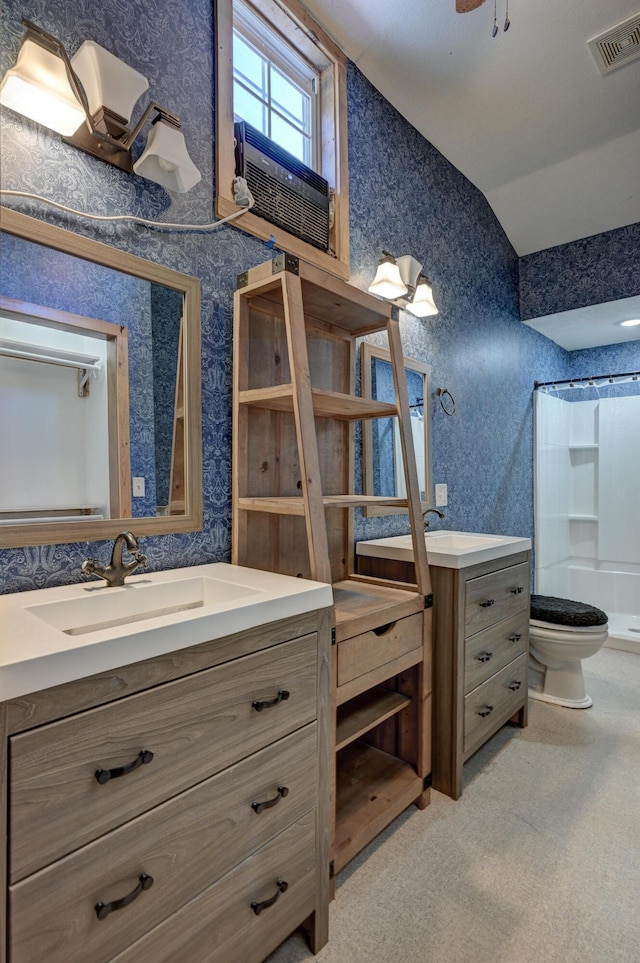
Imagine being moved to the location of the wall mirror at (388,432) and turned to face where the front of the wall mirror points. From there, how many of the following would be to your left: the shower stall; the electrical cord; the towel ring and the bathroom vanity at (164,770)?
2

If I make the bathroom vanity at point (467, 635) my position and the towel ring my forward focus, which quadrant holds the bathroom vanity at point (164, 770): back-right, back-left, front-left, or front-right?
back-left

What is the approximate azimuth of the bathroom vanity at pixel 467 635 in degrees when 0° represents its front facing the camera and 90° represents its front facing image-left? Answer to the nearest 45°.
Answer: approximately 315°

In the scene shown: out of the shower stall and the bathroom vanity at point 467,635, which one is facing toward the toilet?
the shower stall

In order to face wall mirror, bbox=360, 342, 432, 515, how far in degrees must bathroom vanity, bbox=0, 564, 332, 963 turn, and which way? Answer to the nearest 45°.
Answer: approximately 90° to its left

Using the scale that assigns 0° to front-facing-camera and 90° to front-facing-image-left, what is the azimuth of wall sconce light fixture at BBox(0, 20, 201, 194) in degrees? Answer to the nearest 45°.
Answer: approximately 315°

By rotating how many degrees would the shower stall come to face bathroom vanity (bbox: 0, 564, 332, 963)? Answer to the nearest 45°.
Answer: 0° — it already faces it
